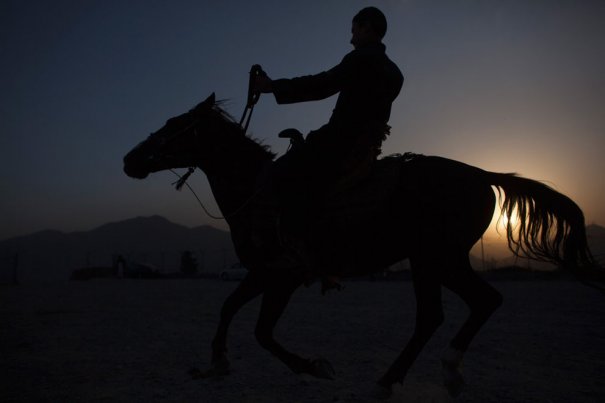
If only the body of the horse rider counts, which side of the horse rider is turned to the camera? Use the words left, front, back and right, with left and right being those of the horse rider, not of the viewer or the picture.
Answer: left

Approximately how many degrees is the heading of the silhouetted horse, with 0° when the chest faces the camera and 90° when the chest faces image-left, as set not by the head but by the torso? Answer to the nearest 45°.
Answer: approximately 90°

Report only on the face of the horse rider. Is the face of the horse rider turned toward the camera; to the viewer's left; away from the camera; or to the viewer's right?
to the viewer's left
